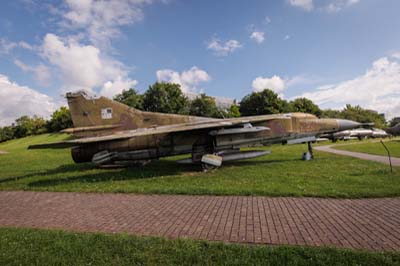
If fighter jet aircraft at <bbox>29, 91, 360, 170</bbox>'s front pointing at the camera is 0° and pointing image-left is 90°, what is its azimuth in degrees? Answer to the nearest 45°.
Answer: approximately 270°
